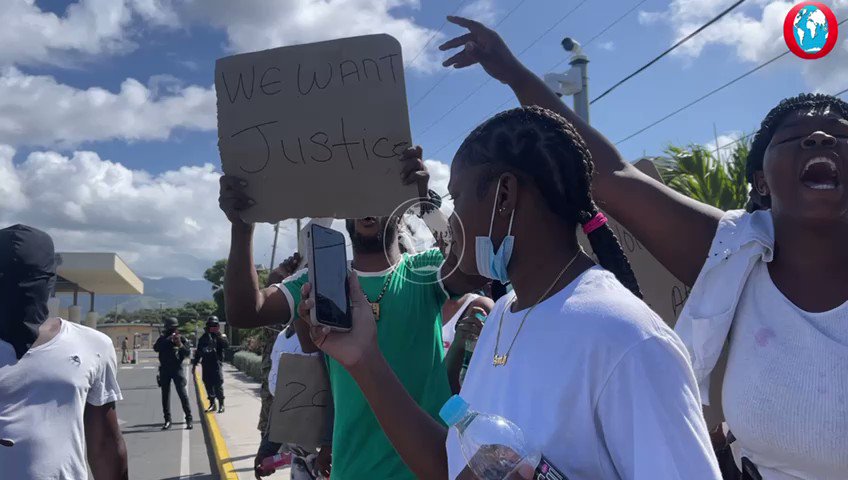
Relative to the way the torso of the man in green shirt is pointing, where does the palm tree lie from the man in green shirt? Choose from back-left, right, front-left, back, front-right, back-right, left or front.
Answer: back-left

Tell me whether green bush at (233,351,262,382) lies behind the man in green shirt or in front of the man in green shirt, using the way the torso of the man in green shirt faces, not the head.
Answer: behind

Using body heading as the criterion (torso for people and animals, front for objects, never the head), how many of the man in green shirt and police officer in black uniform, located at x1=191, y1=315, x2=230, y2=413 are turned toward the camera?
2

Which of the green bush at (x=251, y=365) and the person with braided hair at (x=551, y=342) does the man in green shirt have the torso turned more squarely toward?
the person with braided hair

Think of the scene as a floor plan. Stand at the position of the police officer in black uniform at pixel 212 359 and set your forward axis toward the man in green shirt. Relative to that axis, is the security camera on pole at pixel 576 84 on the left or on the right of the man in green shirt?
left

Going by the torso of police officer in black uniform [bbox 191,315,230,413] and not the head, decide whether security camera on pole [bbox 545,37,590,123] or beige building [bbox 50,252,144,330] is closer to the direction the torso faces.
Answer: the security camera on pole

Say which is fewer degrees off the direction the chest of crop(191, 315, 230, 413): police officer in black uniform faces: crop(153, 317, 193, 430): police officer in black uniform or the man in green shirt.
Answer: the man in green shirt

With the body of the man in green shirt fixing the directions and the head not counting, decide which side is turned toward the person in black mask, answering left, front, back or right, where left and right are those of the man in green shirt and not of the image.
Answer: right

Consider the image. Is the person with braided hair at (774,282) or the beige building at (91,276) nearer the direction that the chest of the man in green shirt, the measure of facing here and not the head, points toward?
the person with braided hair
